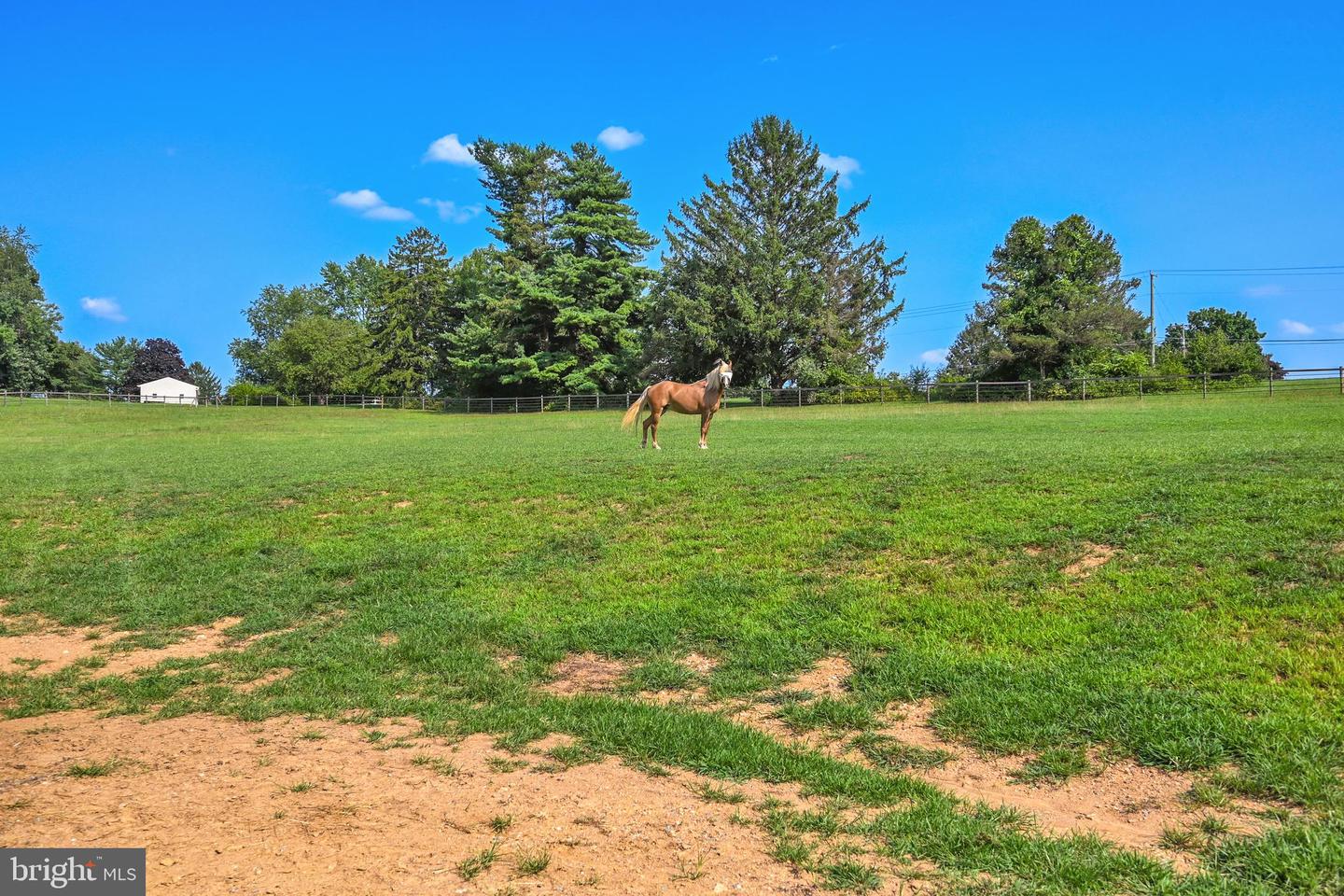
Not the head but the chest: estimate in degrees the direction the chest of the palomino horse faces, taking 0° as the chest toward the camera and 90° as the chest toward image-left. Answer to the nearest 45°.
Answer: approximately 270°

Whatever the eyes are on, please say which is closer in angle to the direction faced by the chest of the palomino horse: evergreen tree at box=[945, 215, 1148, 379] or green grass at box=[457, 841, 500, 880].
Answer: the evergreen tree

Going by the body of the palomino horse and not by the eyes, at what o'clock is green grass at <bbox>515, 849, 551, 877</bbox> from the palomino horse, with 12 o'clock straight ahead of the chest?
The green grass is roughly at 3 o'clock from the palomino horse.

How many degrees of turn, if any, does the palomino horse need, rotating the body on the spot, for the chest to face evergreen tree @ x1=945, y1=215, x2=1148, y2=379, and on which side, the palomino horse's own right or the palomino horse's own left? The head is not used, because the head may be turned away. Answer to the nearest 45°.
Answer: approximately 45° to the palomino horse's own left

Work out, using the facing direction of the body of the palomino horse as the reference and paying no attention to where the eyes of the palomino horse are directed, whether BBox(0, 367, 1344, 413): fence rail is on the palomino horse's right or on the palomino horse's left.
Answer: on the palomino horse's left

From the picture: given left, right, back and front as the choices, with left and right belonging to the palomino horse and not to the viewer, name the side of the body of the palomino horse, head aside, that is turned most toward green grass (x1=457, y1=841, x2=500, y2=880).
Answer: right

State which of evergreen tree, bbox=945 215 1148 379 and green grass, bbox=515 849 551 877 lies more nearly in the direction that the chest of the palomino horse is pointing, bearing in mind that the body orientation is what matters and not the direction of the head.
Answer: the evergreen tree
